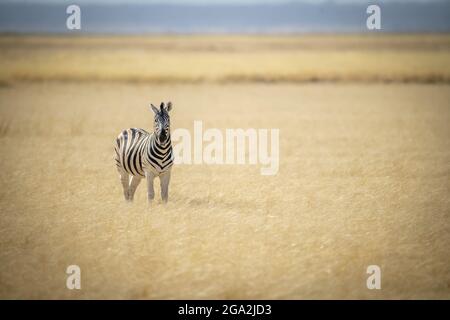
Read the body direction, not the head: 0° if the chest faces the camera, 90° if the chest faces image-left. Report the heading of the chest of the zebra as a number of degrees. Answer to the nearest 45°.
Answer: approximately 315°
